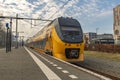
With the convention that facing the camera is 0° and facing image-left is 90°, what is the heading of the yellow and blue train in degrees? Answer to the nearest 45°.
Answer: approximately 315°
